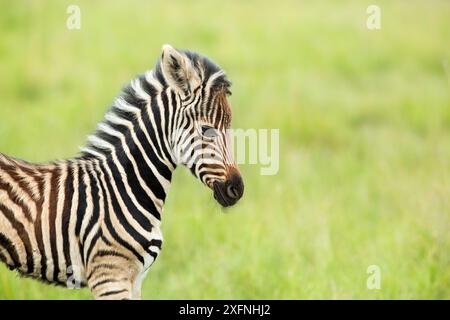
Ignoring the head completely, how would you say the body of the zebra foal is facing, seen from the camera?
to the viewer's right
